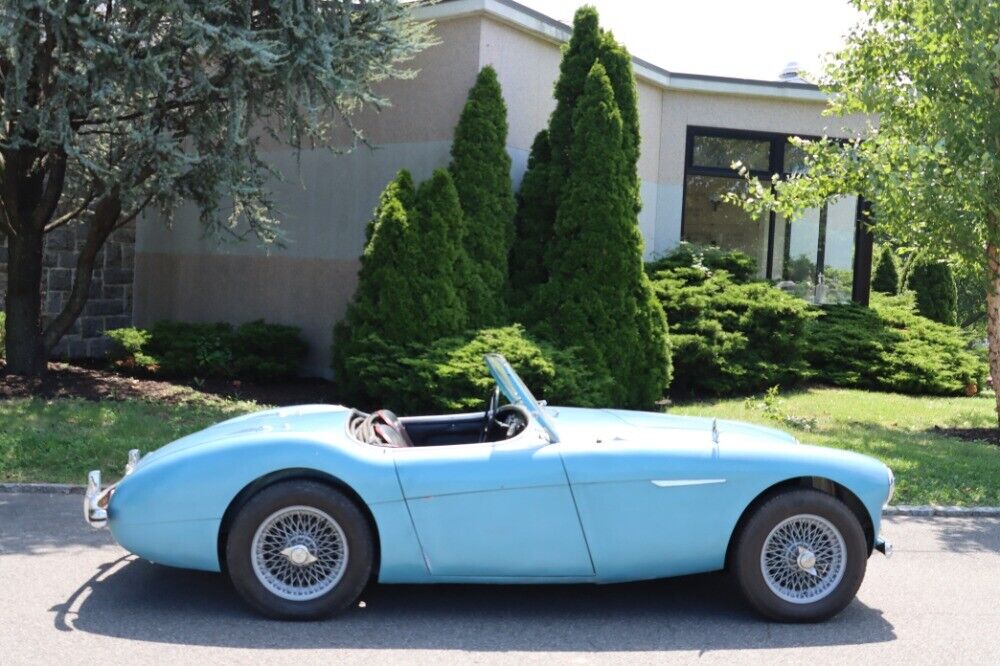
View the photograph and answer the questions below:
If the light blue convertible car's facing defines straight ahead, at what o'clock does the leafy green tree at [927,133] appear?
The leafy green tree is roughly at 10 o'clock from the light blue convertible car.

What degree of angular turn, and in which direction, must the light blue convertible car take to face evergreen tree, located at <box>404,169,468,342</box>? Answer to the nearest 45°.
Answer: approximately 90° to its left

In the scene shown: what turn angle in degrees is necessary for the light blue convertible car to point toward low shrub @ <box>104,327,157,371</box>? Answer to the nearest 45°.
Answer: approximately 135° to its left

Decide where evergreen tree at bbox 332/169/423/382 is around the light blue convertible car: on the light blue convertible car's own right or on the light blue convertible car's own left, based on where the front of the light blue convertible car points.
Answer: on the light blue convertible car's own left

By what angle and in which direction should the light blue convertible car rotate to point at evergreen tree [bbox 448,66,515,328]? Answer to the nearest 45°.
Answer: approximately 90° to its left

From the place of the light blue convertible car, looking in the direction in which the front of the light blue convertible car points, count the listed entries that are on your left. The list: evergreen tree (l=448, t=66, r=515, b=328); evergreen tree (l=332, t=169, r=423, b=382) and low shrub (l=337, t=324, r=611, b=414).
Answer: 3

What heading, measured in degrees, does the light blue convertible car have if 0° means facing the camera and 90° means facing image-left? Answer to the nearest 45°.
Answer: approximately 270°

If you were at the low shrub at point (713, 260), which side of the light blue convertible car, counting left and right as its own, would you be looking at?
left

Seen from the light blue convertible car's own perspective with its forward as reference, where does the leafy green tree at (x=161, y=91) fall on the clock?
The leafy green tree is roughly at 8 o'clock from the light blue convertible car.

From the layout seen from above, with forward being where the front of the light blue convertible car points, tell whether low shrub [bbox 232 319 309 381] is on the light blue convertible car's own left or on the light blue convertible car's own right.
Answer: on the light blue convertible car's own left

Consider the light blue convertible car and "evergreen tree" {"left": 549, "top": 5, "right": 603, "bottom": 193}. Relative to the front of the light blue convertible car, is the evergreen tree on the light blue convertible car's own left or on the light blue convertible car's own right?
on the light blue convertible car's own left
